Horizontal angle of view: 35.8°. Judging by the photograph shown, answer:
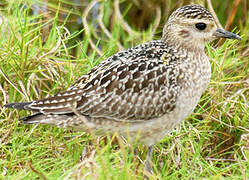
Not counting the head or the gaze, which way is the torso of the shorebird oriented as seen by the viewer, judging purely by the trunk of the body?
to the viewer's right
